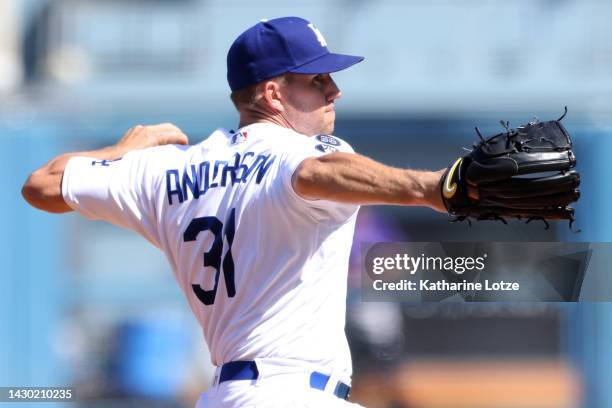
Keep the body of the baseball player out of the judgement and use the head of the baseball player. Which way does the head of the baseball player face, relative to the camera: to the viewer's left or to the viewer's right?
to the viewer's right

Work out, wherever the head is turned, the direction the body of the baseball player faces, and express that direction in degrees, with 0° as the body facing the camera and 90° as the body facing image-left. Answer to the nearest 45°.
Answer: approximately 225°
